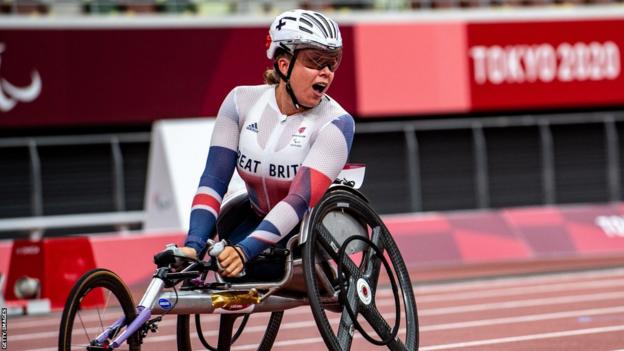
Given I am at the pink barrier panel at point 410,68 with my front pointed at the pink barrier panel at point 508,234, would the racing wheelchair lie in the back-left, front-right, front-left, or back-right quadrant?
front-right

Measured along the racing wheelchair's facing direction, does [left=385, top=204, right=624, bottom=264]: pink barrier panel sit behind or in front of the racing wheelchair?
behind

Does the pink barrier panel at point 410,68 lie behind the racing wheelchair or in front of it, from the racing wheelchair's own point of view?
behind

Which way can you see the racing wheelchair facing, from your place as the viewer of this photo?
facing the viewer and to the left of the viewer

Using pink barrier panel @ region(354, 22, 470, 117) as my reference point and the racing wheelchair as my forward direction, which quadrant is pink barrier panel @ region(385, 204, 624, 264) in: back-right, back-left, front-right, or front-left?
front-left

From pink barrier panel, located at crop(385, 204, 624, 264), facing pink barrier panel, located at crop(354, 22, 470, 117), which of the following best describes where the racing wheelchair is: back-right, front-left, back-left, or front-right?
back-left

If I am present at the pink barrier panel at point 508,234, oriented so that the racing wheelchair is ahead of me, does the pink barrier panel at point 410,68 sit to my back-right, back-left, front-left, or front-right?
back-right
